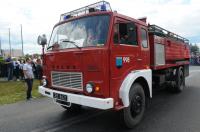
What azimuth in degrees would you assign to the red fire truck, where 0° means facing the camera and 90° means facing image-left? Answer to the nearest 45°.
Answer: approximately 45°
